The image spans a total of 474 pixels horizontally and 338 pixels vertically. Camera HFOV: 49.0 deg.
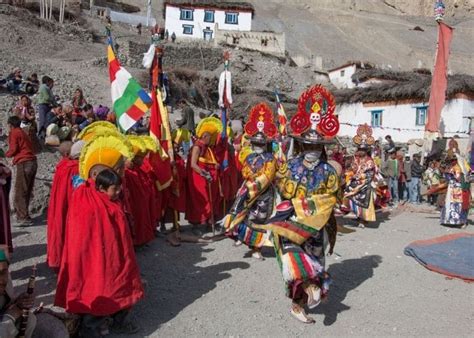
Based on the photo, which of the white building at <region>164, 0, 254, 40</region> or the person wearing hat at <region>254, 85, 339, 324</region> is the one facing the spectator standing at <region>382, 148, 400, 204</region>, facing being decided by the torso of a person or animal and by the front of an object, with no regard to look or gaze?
the white building

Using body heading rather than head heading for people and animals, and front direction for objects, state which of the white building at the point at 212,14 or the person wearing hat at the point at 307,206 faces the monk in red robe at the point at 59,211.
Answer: the white building

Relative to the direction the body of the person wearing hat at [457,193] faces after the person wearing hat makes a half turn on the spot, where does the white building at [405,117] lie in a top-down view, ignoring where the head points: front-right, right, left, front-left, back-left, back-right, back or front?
front-left

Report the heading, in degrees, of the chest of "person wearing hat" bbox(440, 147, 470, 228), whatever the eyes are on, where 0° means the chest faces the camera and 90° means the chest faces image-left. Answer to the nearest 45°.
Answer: approximately 45°

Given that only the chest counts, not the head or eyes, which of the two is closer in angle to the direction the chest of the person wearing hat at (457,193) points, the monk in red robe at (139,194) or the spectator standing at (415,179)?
the monk in red robe

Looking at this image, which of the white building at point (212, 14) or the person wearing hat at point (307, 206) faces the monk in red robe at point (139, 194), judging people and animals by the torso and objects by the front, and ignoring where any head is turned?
the white building

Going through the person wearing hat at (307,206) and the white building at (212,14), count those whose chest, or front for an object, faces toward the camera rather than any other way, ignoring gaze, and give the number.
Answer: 2

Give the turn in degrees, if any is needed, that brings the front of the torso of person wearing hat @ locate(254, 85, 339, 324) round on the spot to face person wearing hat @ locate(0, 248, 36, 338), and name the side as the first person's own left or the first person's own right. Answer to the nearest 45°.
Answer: approximately 45° to the first person's own right

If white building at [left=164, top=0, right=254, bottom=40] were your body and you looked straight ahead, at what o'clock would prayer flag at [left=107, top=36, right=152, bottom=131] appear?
The prayer flag is roughly at 12 o'clock from the white building.

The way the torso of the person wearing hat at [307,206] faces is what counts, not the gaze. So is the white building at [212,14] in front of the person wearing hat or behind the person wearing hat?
behind

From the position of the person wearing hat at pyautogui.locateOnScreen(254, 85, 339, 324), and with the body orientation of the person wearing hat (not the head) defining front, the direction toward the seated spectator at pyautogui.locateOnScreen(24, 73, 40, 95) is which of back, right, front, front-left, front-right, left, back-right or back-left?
back-right

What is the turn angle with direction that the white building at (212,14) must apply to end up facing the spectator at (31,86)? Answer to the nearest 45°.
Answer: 0° — it already faces them

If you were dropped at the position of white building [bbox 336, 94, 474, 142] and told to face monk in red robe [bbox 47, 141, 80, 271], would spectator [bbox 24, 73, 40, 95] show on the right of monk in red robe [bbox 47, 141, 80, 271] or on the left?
right

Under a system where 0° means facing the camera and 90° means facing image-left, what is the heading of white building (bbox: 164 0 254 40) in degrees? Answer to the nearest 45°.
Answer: approximately 0°
